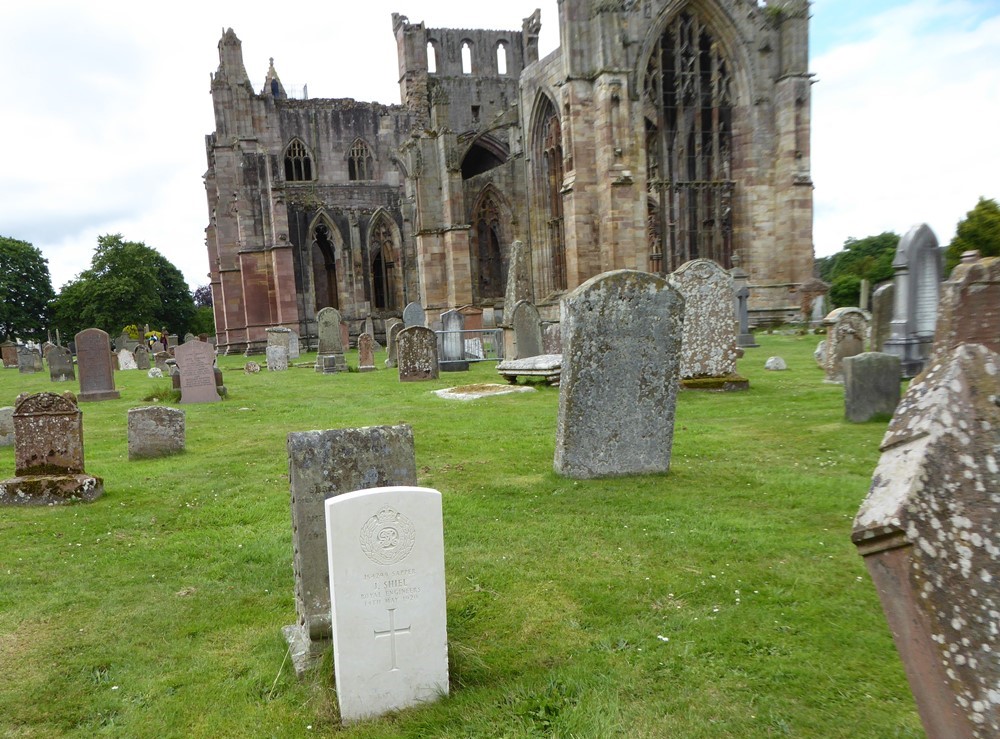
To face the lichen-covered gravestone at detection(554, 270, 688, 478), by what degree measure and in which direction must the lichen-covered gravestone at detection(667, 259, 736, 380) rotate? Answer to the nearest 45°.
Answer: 0° — it already faces it

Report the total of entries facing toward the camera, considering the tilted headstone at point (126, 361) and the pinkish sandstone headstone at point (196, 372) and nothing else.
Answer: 2

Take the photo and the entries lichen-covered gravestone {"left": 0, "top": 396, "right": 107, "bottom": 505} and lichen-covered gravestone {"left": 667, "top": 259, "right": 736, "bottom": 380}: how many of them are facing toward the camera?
2

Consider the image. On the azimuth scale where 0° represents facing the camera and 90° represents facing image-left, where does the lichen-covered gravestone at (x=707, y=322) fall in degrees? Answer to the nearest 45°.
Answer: approximately 0°

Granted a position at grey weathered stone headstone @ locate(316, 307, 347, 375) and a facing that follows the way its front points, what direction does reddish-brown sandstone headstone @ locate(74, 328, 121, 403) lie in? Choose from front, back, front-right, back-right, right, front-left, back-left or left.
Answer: front-right

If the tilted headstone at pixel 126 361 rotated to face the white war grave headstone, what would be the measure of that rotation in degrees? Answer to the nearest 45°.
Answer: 0° — it already faces it

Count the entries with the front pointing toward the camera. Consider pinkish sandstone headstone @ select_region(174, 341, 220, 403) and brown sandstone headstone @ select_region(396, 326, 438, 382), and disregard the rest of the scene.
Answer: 2

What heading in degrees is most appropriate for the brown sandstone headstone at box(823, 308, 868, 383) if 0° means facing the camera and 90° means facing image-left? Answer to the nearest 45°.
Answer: approximately 0°

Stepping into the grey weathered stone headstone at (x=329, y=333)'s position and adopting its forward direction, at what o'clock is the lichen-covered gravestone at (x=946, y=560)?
The lichen-covered gravestone is roughly at 12 o'clock from the grey weathered stone headstone.
